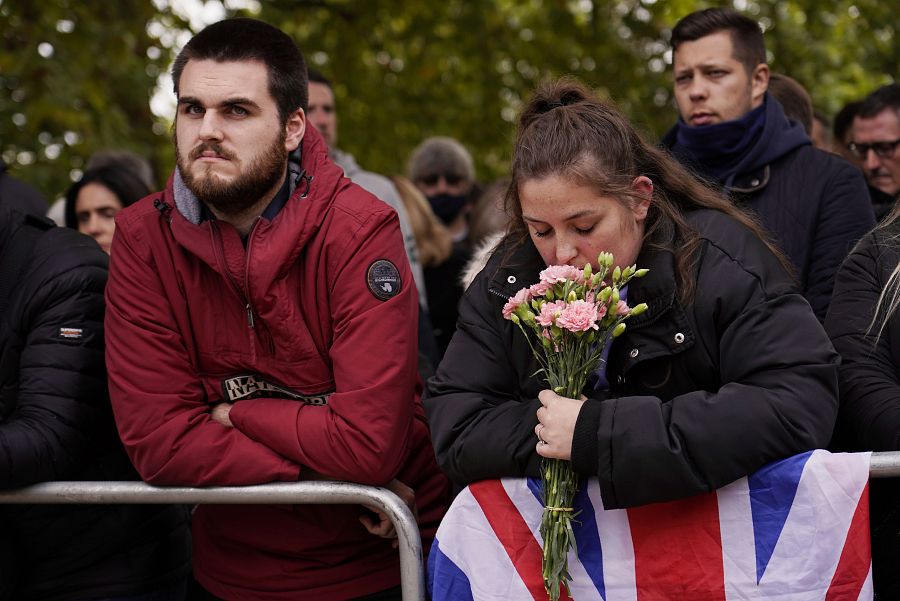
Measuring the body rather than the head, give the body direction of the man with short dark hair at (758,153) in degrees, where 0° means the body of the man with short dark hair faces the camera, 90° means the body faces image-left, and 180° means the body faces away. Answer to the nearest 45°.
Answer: approximately 45°

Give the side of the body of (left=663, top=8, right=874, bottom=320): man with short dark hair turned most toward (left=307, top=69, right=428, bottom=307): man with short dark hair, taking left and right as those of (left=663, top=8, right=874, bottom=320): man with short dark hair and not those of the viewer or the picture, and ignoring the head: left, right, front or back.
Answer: right

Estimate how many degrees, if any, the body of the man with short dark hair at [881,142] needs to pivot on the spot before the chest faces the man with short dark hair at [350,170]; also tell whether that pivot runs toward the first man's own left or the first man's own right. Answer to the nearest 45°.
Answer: approximately 45° to the first man's own right

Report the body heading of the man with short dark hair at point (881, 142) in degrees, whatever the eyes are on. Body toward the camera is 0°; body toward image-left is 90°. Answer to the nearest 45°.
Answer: approximately 45°

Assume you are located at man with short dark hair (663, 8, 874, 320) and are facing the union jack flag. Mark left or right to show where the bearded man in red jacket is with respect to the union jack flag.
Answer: right

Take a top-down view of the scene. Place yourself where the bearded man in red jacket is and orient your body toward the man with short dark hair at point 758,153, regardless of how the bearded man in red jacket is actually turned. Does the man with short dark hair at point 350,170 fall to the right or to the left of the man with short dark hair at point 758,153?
left
